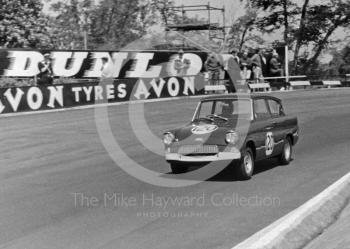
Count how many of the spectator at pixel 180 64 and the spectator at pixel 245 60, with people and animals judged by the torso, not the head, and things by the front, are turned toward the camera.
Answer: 2

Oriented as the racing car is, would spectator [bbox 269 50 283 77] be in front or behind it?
behind

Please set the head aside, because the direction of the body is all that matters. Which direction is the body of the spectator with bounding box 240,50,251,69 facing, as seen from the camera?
toward the camera

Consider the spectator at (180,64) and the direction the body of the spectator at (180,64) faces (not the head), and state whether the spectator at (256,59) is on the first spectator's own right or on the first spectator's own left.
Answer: on the first spectator's own left

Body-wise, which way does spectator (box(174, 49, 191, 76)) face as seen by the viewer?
toward the camera

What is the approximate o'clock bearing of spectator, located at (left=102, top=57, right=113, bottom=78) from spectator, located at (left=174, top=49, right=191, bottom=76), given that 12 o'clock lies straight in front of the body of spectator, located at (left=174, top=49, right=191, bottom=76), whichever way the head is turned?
spectator, located at (left=102, top=57, right=113, bottom=78) is roughly at 2 o'clock from spectator, located at (left=174, top=49, right=191, bottom=76).

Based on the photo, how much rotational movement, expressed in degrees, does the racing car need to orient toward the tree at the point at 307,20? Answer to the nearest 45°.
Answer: approximately 135° to its right

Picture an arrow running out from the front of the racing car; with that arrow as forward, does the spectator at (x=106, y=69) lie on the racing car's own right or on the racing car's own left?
on the racing car's own right
